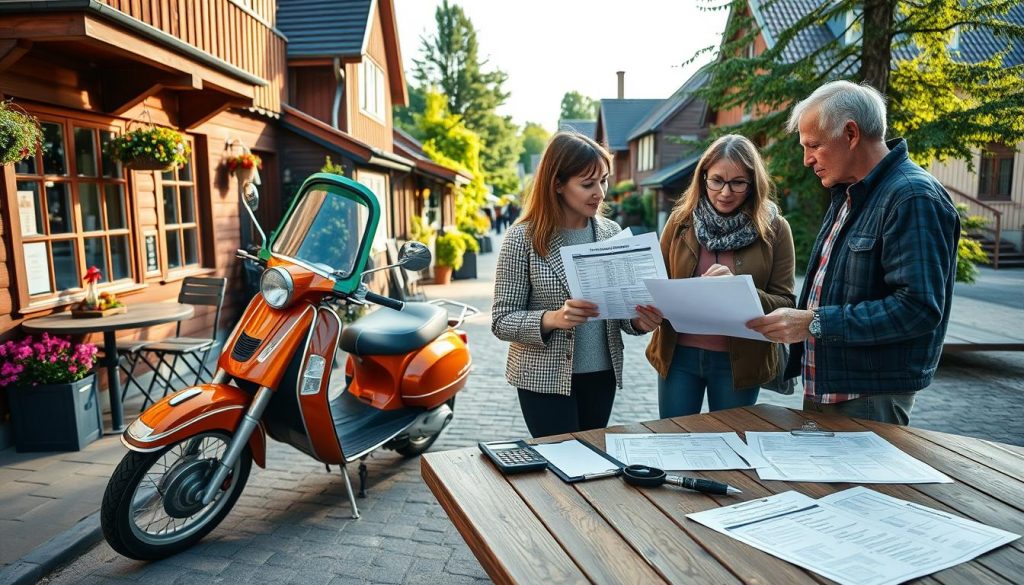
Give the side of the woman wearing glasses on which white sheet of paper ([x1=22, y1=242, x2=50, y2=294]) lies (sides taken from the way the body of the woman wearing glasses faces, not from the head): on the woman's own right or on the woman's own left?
on the woman's own right

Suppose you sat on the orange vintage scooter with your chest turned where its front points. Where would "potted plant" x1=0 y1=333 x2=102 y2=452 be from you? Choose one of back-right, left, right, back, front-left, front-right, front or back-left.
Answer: right

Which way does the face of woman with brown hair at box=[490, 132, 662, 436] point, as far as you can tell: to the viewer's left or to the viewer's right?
to the viewer's right

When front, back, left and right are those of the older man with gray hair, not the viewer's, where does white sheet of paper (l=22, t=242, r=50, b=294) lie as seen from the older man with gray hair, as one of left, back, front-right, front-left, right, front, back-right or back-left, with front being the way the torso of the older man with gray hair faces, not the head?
front

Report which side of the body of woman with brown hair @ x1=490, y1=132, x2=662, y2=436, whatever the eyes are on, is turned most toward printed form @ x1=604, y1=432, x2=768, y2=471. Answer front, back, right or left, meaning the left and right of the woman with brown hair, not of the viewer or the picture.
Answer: front

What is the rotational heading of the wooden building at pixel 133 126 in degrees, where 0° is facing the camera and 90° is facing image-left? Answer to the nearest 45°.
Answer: approximately 315°

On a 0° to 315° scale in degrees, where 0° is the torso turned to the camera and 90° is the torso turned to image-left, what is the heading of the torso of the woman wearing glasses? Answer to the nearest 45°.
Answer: approximately 0°

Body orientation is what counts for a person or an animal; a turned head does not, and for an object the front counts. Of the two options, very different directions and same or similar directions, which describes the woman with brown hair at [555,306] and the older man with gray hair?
very different directions

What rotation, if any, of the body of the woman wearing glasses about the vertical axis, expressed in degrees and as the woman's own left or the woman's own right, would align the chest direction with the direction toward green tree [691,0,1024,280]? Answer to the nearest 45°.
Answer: approximately 180°

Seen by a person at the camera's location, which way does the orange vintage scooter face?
facing the viewer and to the left of the viewer

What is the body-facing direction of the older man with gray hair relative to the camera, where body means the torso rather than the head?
to the viewer's left
